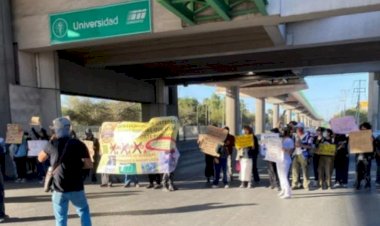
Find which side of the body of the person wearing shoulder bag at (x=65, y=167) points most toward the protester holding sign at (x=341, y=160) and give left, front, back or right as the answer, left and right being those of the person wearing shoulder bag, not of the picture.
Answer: right

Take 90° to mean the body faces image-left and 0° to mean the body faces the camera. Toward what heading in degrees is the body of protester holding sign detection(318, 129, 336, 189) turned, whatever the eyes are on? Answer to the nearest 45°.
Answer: approximately 0°

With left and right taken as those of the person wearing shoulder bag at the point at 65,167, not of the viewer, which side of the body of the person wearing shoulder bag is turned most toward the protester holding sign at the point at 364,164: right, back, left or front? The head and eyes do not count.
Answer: right

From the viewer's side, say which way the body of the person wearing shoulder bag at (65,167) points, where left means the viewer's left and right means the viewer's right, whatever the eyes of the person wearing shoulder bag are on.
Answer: facing away from the viewer

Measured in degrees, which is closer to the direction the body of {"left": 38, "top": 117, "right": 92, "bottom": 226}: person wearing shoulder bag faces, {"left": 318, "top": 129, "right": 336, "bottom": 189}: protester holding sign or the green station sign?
the green station sign

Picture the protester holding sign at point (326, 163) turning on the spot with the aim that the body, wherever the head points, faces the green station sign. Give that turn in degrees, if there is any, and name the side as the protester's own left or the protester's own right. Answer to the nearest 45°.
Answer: approximately 90° to the protester's own right

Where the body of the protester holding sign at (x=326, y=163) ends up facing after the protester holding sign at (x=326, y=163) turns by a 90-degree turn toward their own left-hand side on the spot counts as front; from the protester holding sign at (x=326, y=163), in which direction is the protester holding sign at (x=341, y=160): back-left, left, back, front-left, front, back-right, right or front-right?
front-left

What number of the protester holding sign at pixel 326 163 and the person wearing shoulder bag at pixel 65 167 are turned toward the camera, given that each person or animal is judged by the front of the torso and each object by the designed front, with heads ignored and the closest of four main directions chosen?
1
